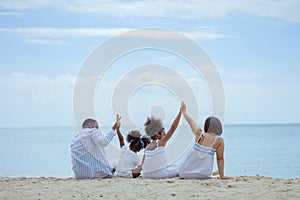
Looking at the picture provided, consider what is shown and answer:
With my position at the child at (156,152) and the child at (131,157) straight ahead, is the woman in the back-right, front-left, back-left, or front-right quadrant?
back-right

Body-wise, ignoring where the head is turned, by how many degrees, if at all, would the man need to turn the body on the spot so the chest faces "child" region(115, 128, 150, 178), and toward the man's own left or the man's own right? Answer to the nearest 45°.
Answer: approximately 45° to the man's own right

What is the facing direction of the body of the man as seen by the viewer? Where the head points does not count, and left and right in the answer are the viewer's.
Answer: facing away from the viewer and to the right of the viewer

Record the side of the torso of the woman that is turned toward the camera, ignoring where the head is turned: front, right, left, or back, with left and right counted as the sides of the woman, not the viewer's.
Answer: back

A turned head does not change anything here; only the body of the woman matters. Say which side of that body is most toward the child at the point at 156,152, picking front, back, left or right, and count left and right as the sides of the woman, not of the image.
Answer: left

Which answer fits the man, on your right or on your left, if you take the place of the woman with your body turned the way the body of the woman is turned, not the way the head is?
on your left

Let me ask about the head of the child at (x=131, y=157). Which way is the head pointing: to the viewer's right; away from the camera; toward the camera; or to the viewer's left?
away from the camera

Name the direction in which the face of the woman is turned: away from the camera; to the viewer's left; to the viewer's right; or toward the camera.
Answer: away from the camera
